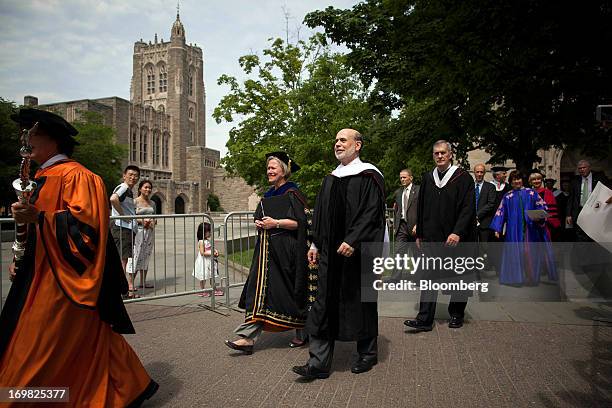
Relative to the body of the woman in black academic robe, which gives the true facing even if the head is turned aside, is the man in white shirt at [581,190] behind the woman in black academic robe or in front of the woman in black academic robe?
behind

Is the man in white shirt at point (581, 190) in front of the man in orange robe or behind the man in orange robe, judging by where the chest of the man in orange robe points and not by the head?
behind

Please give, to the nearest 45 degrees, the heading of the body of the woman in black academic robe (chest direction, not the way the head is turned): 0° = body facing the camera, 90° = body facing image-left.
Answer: approximately 45°

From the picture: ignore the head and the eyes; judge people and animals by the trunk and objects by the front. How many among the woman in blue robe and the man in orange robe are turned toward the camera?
1

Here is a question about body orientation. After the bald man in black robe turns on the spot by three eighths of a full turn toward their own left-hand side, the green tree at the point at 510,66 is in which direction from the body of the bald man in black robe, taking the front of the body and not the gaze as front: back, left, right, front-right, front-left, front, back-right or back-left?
front-left

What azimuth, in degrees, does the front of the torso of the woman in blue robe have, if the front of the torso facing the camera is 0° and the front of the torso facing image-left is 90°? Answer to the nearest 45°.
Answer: approximately 0°

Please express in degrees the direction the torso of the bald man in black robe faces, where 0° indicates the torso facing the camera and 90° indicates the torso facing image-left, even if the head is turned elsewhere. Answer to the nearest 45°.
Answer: approximately 45°

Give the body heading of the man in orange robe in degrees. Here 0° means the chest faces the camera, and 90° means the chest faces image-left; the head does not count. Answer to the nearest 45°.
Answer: approximately 90°

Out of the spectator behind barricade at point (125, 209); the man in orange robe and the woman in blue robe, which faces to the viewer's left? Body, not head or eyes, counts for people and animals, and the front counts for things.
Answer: the man in orange robe
